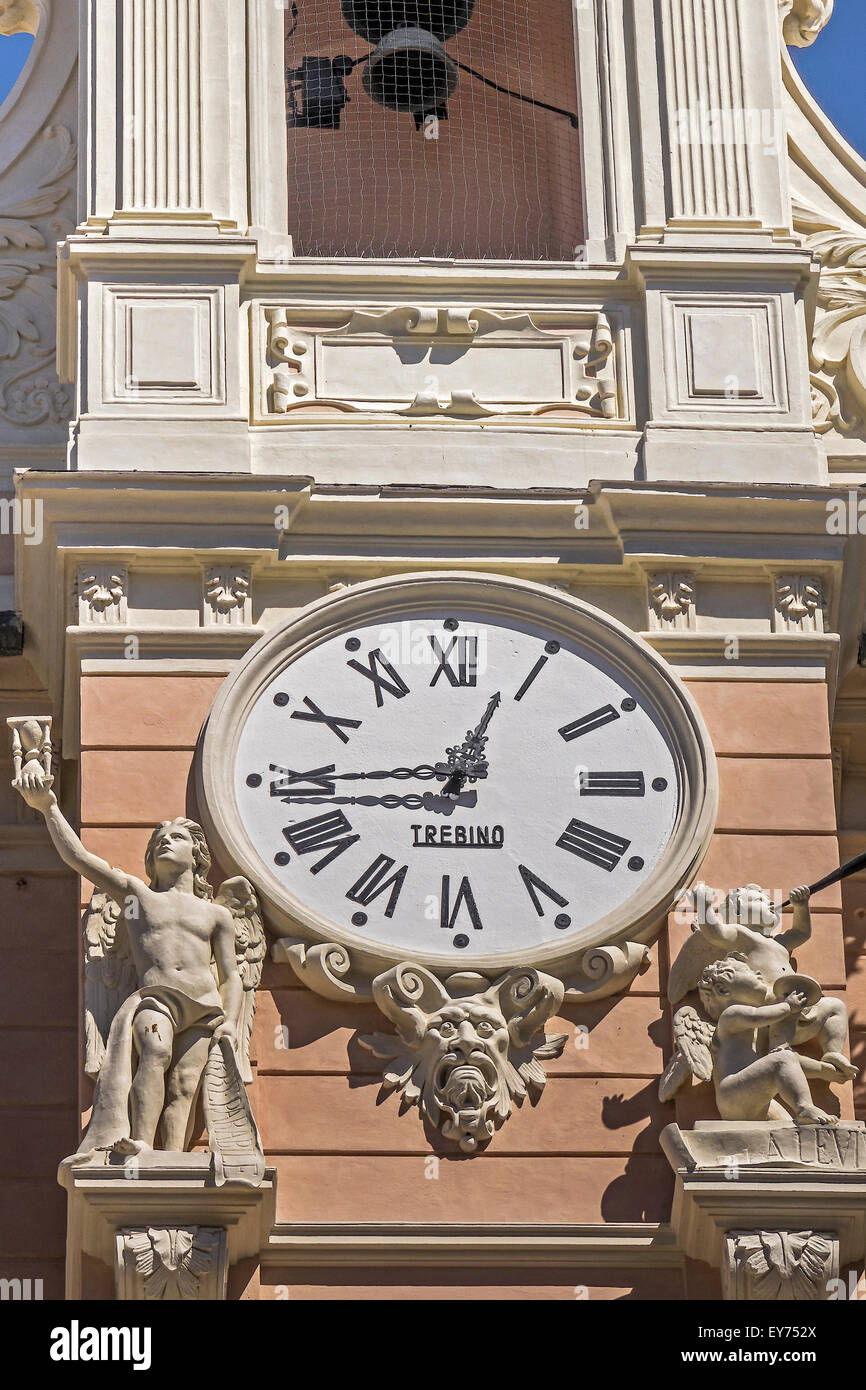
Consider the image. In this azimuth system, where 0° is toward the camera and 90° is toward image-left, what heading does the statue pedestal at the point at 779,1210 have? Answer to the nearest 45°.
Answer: approximately 0°

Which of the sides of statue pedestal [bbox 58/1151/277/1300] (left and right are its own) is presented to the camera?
front

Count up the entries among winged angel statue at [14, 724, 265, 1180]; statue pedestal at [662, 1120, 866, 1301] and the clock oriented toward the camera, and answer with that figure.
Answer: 3

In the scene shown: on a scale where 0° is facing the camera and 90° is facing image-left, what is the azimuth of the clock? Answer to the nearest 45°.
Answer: approximately 0°

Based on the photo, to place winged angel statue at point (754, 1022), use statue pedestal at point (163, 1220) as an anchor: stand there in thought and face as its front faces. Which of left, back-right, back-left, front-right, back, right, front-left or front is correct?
left
